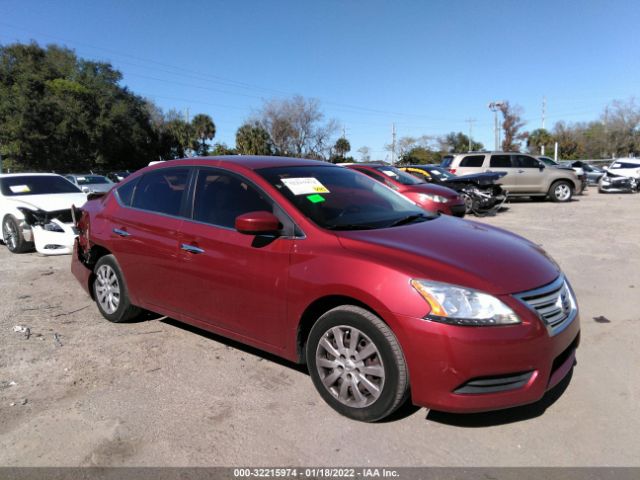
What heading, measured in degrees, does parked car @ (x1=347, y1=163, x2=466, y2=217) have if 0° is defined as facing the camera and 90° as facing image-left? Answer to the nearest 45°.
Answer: approximately 315°

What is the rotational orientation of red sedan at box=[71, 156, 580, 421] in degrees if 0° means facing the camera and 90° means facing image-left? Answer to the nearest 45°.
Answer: approximately 315°

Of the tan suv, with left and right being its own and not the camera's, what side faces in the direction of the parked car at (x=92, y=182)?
back

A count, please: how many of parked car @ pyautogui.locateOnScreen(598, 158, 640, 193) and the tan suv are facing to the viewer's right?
1

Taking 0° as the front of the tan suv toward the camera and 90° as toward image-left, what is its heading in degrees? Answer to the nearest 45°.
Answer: approximately 270°

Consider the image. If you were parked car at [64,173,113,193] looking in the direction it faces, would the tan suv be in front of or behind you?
in front

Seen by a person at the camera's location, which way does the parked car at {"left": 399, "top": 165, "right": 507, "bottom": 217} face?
facing the viewer and to the right of the viewer

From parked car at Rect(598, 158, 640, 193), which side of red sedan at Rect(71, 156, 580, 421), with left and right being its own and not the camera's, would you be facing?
left

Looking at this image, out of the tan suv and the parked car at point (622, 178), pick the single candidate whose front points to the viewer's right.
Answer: the tan suv

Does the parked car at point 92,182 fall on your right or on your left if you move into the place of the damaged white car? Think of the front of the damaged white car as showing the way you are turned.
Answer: on your left
